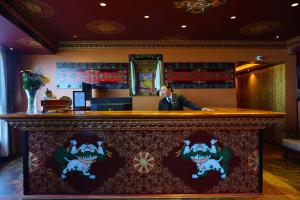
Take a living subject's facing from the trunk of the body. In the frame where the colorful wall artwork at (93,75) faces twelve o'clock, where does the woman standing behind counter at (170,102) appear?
The woman standing behind counter is roughly at 11 o'clock from the colorful wall artwork.

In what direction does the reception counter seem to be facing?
toward the camera

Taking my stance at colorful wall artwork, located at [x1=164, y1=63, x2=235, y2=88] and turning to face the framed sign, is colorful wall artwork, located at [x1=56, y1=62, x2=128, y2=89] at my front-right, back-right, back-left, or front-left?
front-right

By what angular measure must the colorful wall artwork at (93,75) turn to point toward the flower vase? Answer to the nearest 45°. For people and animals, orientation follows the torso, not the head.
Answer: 0° — it already faces it

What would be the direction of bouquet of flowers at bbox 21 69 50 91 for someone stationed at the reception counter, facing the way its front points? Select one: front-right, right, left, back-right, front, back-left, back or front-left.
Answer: right

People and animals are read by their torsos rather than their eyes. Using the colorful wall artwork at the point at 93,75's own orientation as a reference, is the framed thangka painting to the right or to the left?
on its left

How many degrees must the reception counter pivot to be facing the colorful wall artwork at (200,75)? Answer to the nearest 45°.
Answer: approximately 135° to its left

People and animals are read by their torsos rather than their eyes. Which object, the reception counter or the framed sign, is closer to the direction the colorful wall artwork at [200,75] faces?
the reception counter

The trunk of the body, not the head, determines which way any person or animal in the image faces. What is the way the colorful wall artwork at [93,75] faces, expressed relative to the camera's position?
facing the viewer

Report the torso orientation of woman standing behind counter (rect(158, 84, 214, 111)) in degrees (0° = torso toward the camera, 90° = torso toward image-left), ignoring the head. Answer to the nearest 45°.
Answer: approximately 45°
